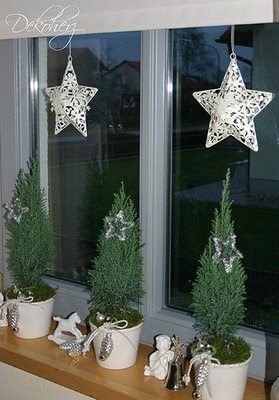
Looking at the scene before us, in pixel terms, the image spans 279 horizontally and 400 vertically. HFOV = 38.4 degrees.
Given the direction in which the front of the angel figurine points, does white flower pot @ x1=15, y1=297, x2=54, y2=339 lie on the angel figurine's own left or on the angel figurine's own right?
on the angel figurine's own right

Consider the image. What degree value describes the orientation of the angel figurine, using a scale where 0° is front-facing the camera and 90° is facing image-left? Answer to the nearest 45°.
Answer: approximately 45°
